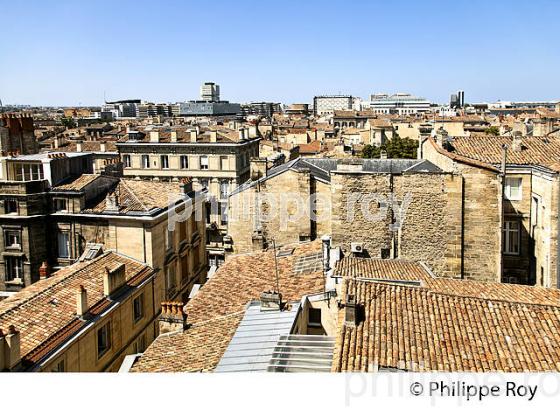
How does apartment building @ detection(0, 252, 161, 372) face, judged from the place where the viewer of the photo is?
facing the viewer and to the right of the viewer

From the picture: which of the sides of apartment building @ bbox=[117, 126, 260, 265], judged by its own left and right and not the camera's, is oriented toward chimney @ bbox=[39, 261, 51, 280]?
front

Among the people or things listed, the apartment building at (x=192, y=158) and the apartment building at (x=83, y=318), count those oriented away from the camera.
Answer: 0

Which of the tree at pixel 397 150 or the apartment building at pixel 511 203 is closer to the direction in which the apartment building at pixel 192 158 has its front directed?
the apartment building

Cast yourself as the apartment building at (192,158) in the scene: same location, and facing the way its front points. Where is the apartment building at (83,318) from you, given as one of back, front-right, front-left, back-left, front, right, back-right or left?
front

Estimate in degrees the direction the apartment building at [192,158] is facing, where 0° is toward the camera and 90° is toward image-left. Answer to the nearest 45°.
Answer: approximately 0°

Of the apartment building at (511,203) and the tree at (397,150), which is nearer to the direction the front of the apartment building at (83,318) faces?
the apartment building

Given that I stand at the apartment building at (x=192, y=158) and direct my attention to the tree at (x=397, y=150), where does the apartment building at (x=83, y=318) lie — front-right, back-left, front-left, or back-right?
back-right

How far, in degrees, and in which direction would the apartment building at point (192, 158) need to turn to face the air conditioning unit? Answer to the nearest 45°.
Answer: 0° — it already faces it

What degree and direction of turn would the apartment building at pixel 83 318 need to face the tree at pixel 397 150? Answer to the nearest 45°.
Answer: approximately 90° to its left
